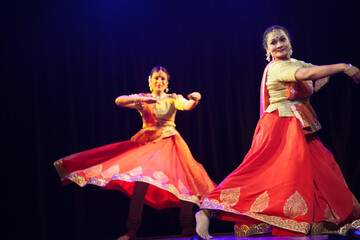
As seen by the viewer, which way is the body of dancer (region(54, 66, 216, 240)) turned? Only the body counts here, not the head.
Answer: toward the camera

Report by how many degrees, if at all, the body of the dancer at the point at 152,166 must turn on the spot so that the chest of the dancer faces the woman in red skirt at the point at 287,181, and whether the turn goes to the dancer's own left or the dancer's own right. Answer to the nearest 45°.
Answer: approximately 45° to the dancer's own left
